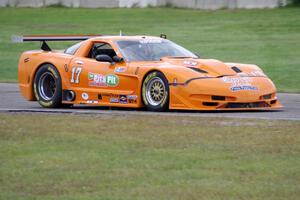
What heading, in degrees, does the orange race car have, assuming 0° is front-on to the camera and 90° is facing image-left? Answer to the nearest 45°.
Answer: approximately 315°
